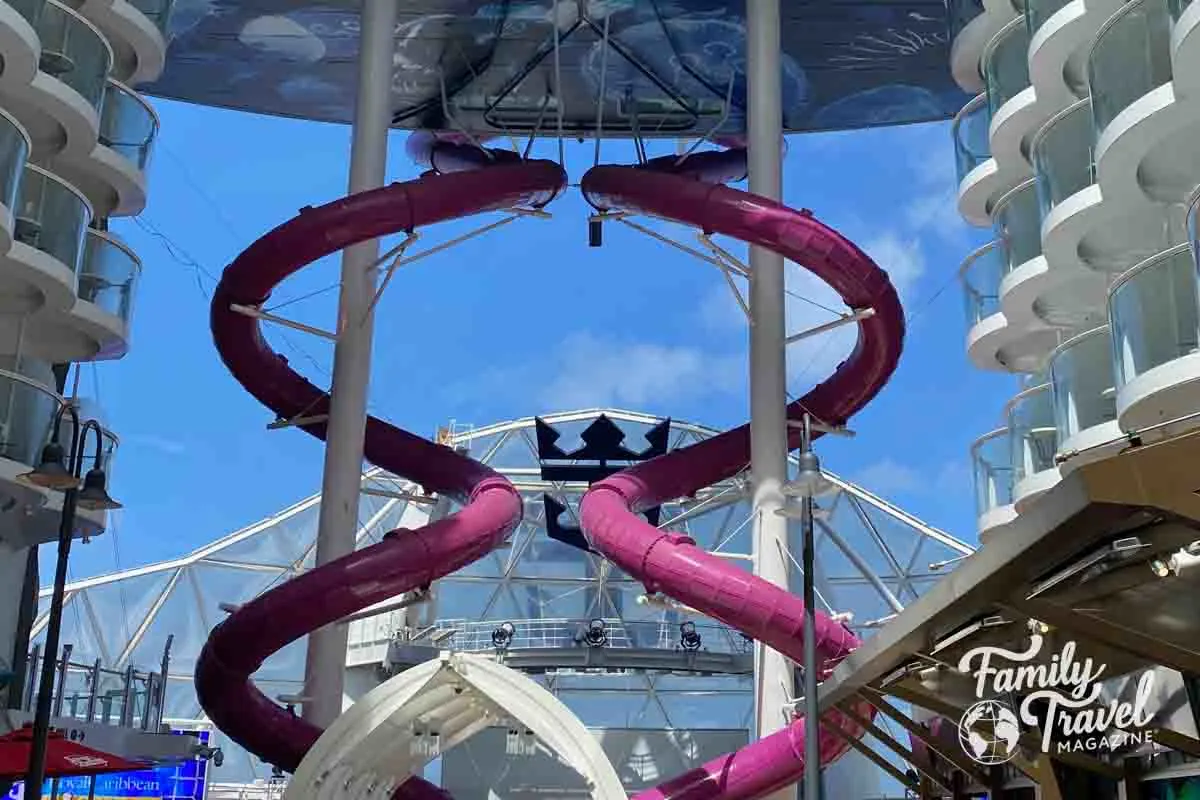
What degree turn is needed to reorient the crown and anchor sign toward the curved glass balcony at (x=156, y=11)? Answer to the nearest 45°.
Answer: approximately 45° to its right

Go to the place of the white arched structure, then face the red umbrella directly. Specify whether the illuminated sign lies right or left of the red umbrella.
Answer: right

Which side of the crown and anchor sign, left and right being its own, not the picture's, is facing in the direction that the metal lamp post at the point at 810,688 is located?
front

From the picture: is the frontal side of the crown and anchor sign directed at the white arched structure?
yes

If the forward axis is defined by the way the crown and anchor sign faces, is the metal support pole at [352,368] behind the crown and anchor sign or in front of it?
in front

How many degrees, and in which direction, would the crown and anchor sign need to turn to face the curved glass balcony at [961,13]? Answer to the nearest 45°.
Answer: approximately 45° to its left

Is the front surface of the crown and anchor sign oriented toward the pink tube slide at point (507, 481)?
yes

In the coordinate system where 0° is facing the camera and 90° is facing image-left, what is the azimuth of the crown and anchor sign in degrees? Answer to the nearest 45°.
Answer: approximately 0°

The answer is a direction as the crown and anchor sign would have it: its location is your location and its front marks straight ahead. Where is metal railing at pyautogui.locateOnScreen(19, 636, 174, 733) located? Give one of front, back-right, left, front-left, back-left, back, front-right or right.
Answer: front-right

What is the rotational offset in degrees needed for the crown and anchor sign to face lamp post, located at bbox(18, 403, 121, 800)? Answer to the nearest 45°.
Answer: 0° — it already faces it
